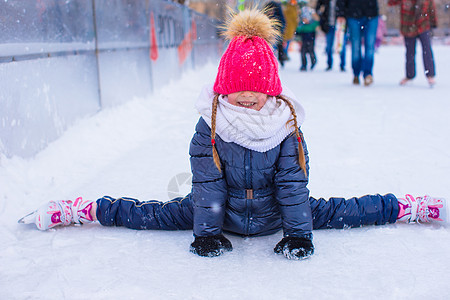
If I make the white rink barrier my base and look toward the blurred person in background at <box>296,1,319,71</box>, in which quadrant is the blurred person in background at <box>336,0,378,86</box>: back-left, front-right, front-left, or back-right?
front-right

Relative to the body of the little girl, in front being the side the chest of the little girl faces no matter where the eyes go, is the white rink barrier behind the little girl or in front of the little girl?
behind

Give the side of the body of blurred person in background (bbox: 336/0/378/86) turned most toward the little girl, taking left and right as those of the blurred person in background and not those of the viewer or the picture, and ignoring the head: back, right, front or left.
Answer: front

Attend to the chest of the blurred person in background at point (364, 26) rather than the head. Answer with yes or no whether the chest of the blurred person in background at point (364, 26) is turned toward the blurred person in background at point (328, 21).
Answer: no

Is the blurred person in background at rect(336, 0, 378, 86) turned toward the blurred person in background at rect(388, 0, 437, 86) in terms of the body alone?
no

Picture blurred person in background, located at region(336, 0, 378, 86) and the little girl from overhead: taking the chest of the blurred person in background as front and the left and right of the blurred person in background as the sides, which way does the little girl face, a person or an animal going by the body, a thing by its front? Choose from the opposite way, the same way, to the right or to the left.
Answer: the same way

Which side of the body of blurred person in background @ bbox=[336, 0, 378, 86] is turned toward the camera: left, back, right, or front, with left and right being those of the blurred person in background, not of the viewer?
front

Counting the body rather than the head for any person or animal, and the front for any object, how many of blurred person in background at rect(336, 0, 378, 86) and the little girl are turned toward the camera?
2

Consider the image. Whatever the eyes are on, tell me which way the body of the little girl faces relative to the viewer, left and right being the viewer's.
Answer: facing the viewer

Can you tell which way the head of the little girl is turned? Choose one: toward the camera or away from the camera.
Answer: toward the camera

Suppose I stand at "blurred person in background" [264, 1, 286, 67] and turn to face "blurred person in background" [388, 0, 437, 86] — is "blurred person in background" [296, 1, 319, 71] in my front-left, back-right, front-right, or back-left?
front-left

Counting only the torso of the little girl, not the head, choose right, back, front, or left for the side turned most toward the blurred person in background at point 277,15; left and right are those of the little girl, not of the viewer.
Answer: back
